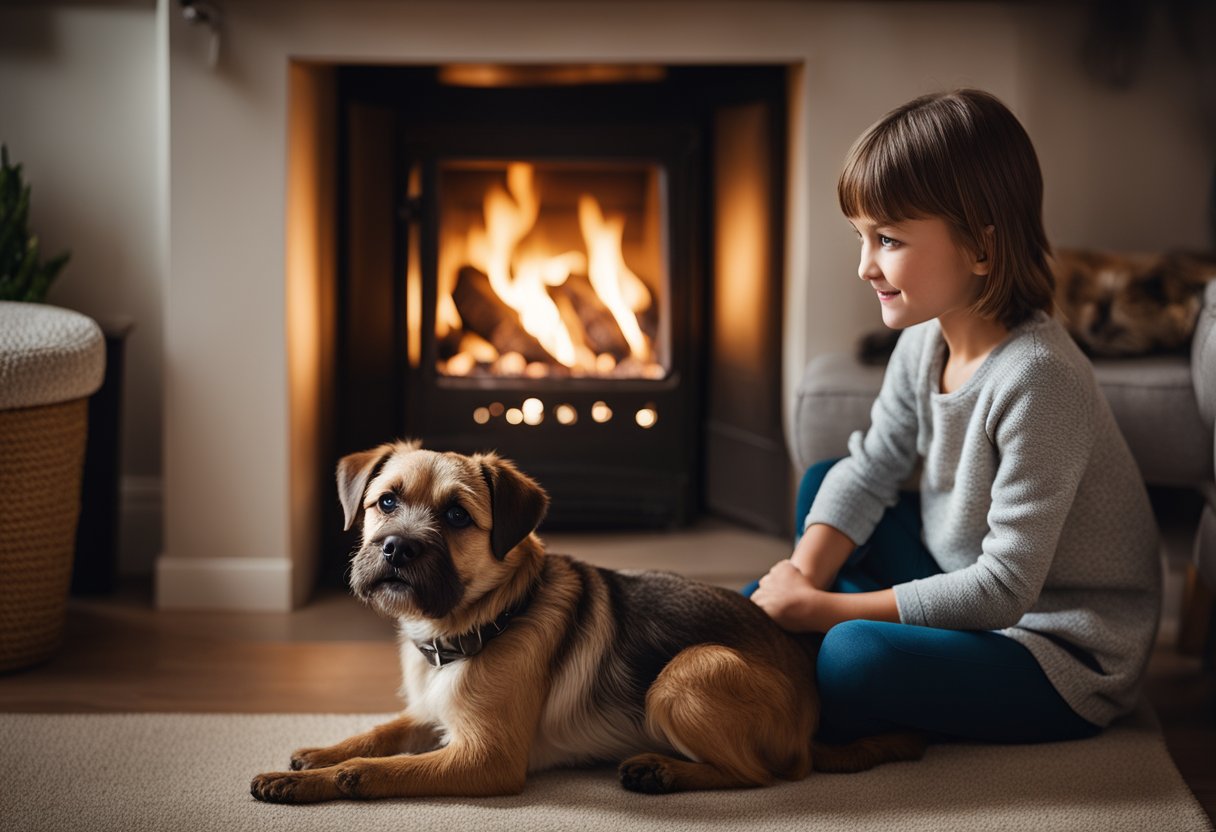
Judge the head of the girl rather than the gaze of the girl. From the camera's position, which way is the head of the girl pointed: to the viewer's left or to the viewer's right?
to the viewer's left

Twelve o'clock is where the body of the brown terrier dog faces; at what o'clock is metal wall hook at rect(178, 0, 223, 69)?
The metal wall hook is roughly at 2 o'clock from the brown terrier dog.

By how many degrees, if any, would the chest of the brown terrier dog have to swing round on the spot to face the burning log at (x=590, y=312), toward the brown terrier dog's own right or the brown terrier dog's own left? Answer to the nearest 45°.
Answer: approximately 90° to the brown terrier dog's own right

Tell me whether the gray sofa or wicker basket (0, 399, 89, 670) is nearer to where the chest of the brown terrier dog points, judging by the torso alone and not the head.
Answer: the wicker basket

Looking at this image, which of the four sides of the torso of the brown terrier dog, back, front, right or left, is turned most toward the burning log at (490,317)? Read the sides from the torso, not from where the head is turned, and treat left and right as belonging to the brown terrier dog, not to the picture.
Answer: right

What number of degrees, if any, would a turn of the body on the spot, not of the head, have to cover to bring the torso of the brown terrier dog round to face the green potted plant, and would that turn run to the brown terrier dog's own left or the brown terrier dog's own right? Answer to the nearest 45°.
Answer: approximately 45° to the brown terrier dog's own right

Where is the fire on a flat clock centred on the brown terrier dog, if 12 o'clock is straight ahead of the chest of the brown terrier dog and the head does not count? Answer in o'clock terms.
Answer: The fire is roughly at 3 o'clock from the brown terrier dog.

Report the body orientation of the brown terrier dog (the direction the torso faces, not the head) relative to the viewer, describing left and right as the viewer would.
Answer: facing to the left of the viewer

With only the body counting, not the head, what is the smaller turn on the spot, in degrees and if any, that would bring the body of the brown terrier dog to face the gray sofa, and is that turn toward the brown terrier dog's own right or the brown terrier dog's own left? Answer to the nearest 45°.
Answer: approximately 135° to the brown terrier dog's own right
